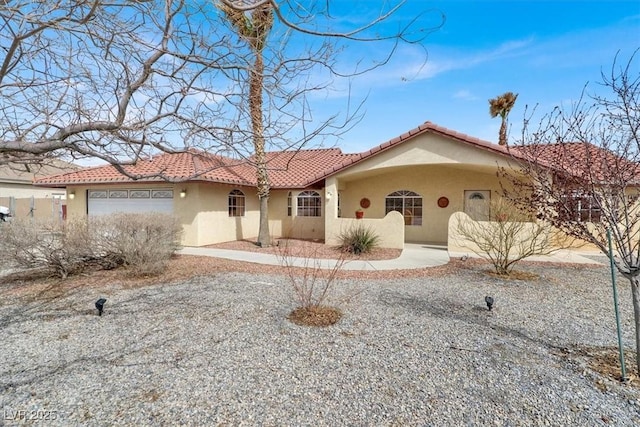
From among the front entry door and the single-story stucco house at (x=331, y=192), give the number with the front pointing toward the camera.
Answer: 2

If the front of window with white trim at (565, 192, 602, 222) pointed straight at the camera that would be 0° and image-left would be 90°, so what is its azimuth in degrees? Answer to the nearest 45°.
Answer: approximately 0°

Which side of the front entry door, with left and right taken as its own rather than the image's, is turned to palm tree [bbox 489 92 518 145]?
back

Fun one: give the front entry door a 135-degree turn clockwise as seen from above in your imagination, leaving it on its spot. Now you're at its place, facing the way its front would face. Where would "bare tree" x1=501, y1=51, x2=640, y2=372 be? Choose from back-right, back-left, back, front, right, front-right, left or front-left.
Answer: back-left

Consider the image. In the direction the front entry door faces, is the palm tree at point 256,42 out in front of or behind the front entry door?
in front

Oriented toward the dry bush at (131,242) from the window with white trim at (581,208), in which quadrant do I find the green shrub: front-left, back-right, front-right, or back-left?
front-right

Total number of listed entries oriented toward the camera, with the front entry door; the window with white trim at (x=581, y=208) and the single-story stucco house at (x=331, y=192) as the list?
3

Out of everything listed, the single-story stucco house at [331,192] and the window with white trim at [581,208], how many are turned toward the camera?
2

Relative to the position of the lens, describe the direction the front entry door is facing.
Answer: facing the viewer

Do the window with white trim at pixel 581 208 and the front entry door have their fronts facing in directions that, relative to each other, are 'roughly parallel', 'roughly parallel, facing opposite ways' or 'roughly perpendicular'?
roughly parallel

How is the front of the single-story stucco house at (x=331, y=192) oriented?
toward the camera

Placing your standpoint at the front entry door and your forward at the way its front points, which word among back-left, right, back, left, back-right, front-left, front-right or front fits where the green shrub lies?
front-right

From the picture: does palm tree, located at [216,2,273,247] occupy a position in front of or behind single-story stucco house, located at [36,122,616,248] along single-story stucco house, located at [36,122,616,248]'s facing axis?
in front
